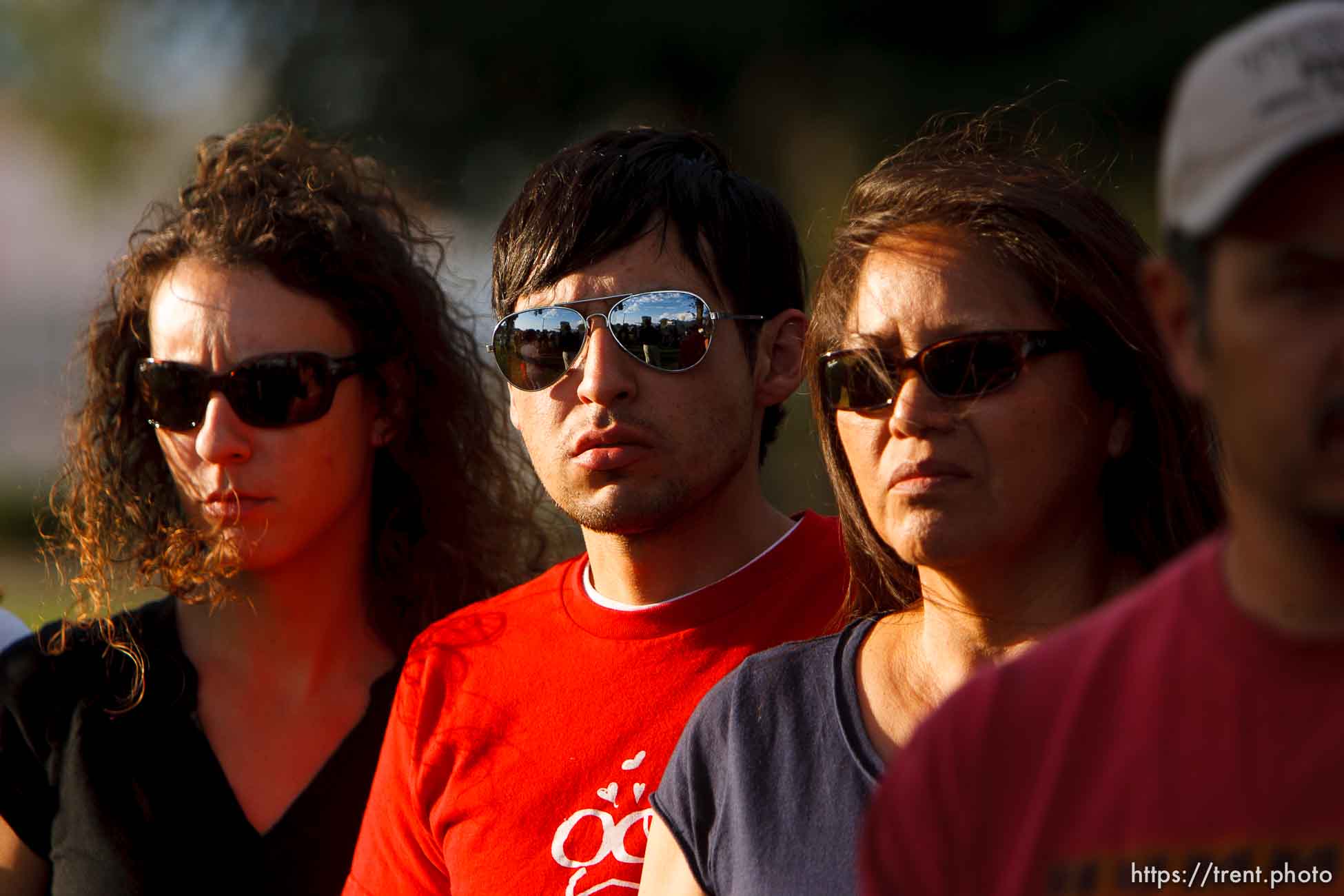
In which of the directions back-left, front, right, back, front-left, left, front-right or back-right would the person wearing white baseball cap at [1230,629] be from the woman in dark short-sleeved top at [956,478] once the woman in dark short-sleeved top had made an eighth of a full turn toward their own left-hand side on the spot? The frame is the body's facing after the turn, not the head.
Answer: front

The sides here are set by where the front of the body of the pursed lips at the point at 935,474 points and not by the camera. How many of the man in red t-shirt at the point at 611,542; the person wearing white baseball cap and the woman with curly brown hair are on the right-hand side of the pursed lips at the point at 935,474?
2

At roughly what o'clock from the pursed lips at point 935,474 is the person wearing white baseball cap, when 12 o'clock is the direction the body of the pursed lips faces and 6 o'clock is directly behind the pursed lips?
The person wearing white baseball cap is roughly at 10 o'clock from the pursed lips.

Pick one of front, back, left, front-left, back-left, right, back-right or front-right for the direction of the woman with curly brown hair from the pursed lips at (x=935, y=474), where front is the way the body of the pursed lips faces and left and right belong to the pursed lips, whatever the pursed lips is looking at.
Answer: right

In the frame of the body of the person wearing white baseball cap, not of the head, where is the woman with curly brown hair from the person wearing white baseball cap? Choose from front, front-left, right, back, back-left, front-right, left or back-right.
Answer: back-right

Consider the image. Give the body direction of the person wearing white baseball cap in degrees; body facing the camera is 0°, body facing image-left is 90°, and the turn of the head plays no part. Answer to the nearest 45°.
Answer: approximately 0°

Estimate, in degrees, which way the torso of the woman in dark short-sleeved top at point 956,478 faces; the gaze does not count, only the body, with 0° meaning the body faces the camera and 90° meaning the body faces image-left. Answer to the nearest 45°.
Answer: approximately 45°

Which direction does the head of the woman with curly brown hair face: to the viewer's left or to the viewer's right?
to the viewer's left
